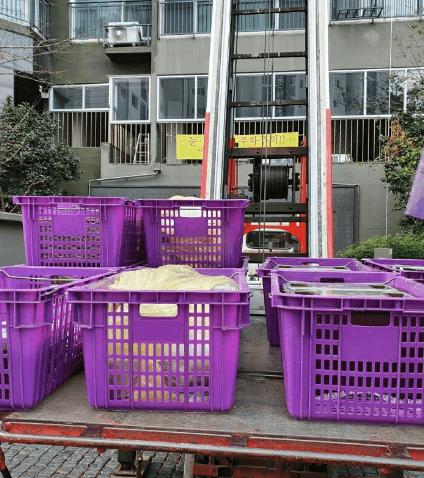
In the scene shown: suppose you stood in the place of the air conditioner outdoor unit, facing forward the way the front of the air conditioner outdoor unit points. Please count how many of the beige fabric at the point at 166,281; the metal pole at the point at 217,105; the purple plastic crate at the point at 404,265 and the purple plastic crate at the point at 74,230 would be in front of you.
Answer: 4

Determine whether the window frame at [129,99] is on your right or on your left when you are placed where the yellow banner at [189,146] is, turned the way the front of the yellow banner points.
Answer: on your right

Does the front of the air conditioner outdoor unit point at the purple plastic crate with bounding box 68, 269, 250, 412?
yes

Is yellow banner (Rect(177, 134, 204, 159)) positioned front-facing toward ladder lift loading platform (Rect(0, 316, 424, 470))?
yes

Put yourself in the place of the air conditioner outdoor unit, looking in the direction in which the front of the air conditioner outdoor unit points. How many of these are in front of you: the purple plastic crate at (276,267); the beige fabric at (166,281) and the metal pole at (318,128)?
3

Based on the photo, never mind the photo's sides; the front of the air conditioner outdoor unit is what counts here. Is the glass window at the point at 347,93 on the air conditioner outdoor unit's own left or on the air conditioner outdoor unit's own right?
on the air conditioner outdoor unit's own left

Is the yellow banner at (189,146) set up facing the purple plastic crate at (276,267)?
yes

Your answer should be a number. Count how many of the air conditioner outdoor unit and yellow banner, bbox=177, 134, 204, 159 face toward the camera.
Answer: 2

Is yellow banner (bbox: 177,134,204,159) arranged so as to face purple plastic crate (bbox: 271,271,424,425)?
yes

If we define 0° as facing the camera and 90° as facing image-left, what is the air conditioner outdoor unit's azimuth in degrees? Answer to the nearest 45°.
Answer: approximately 0°

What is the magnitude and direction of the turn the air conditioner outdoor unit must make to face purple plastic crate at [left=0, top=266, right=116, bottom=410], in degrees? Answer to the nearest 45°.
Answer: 0° — it already faces it
